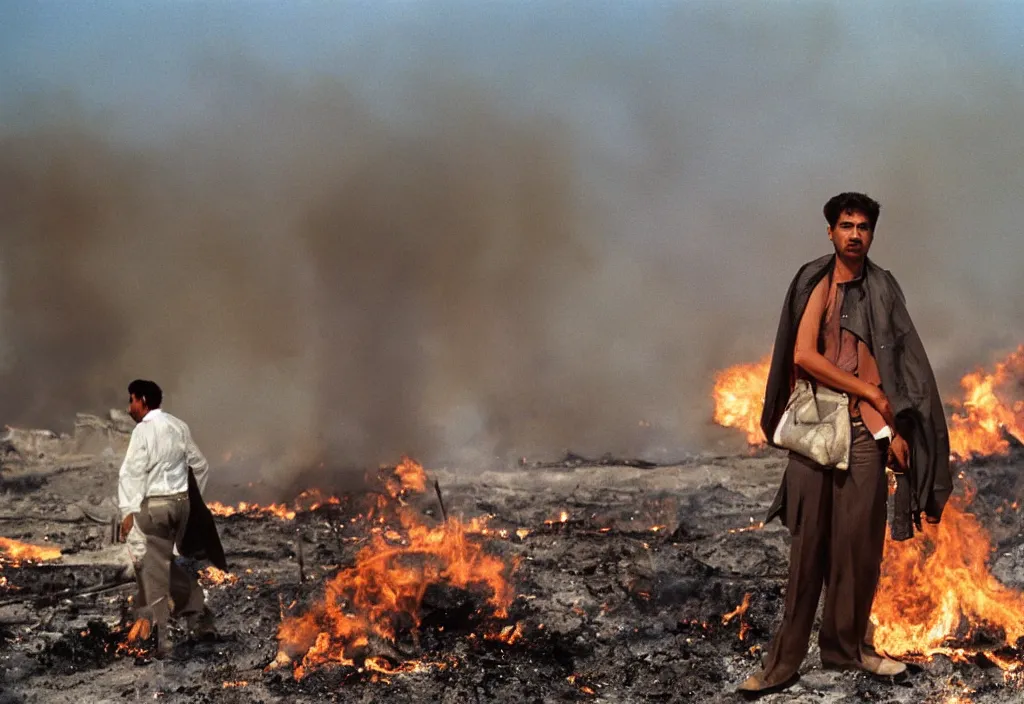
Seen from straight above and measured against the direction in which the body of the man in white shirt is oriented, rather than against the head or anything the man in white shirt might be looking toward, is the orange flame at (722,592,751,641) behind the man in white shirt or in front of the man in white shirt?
behind

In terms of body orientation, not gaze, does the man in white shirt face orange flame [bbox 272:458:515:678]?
no

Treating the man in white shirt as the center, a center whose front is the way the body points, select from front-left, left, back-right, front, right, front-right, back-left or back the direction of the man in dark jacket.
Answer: back

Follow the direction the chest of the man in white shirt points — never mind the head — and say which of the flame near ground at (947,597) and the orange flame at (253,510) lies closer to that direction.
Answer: the orange flame

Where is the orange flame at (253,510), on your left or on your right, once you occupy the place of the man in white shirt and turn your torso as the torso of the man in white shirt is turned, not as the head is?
on your right

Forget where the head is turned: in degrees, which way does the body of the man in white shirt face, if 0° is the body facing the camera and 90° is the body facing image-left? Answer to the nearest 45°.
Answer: approximately 135°

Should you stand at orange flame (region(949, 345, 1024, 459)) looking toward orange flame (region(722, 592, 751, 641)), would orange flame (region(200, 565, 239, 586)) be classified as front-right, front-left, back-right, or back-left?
front-right

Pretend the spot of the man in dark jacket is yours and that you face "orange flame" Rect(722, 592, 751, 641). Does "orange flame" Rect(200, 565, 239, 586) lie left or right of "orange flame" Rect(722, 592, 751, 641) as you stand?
left

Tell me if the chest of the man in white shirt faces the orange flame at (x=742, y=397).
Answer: no

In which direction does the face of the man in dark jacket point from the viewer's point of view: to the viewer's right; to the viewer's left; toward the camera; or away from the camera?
toward the camera
